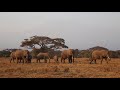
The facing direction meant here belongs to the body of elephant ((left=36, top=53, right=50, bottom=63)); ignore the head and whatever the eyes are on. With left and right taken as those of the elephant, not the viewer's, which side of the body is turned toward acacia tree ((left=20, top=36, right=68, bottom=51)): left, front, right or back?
left

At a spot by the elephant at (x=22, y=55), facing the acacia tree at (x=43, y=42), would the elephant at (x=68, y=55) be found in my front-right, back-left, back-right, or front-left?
front-right

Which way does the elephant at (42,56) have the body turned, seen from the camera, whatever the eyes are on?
to the viewer's right

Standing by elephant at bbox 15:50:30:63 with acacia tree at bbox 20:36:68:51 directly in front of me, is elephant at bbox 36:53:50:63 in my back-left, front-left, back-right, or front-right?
front-right

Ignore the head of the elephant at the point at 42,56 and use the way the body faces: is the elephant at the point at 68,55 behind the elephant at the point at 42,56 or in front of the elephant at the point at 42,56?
in front
